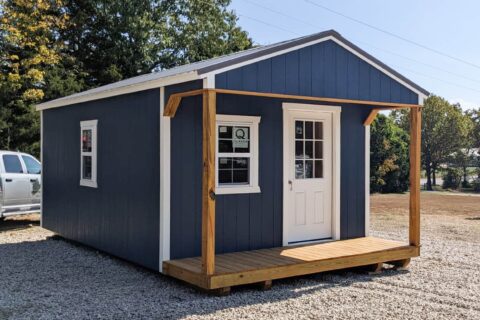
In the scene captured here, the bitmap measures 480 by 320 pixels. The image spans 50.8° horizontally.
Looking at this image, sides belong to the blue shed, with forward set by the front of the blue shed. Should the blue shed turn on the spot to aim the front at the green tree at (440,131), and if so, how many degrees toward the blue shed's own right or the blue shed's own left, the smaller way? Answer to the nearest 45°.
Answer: approximately 90° to the blue shed's own left

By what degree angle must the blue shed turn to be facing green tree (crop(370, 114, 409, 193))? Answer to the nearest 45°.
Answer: approximately 135° to its left

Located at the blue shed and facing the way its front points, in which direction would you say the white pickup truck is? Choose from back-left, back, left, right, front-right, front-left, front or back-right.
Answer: back

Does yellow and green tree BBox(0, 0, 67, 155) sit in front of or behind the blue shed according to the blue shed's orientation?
behind

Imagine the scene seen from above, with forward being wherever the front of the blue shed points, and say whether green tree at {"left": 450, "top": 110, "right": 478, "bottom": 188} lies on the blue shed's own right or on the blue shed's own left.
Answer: on the blue shed's own left

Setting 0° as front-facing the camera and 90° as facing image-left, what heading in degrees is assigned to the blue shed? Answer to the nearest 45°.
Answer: approximately 315°

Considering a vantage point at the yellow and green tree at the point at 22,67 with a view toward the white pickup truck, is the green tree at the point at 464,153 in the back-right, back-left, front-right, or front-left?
back-left
